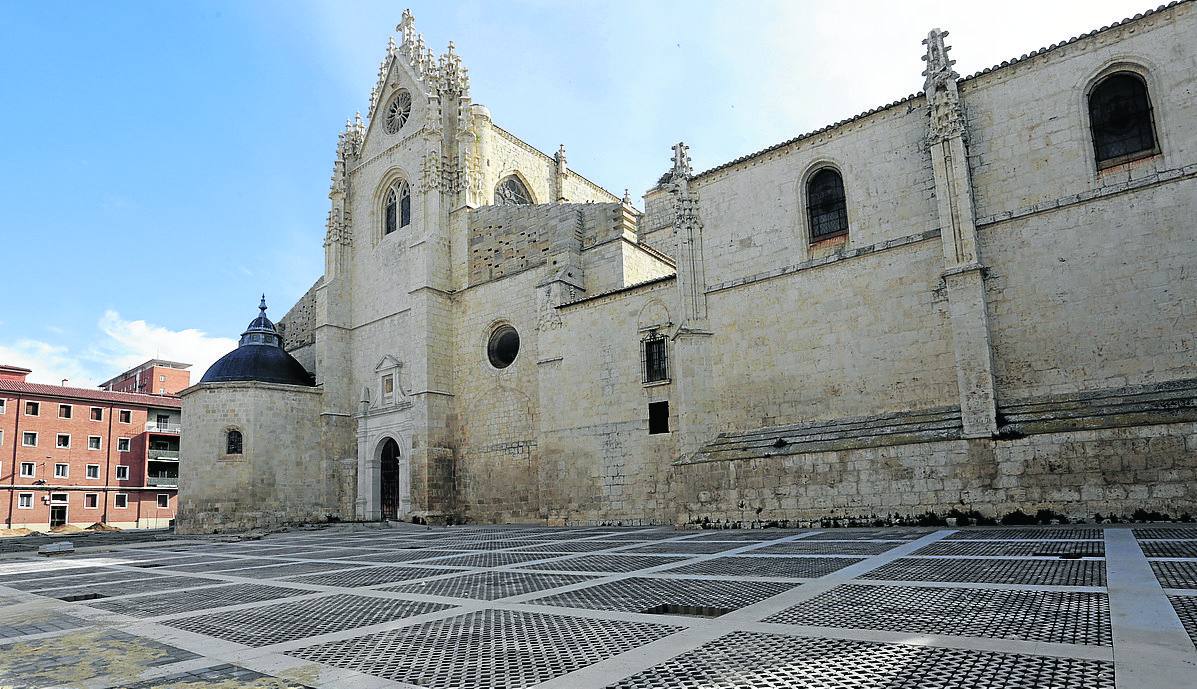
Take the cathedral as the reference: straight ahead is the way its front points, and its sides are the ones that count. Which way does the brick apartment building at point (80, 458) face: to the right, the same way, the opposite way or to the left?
to the left

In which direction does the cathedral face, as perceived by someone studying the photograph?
facing the viewer and to the left of the viewer

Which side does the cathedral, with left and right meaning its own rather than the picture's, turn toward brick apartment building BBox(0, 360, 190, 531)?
right

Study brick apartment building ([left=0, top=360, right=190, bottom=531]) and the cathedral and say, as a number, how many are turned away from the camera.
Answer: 0

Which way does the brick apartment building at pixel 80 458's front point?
toward the camera

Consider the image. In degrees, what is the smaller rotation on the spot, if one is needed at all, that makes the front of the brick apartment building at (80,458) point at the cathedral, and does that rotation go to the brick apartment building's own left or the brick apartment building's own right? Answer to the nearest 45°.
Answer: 0° — it already faces it
